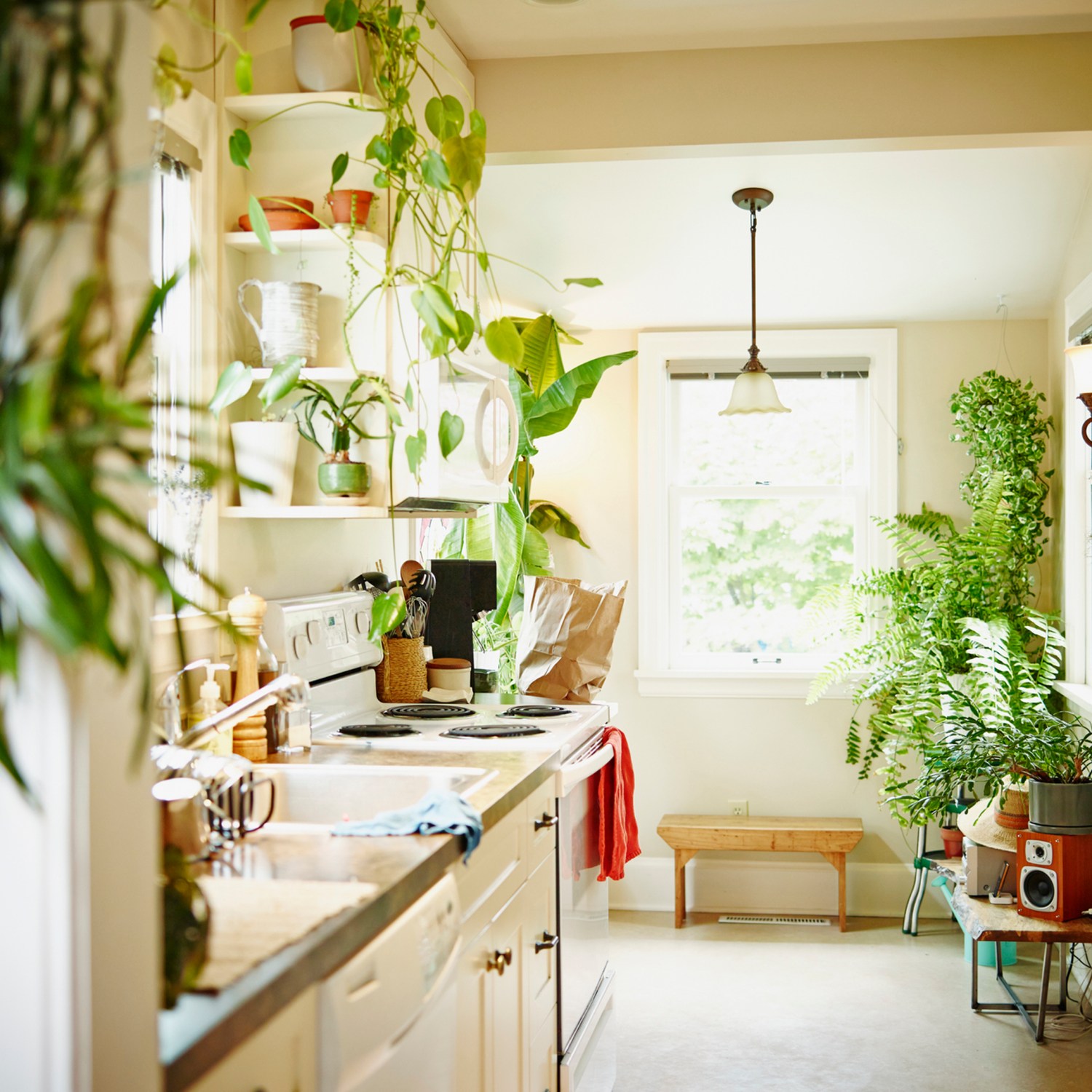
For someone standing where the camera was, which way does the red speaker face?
facing the viewer and to the left of the viewer

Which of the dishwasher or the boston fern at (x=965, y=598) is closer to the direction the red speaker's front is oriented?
the dishwasher

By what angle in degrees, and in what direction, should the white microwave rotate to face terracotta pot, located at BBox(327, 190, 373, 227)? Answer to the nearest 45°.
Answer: approximately 90° to its right

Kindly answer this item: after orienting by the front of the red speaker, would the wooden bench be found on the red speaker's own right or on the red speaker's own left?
on the red speaker's own right

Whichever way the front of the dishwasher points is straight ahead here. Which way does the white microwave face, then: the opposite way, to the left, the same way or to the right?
the same way

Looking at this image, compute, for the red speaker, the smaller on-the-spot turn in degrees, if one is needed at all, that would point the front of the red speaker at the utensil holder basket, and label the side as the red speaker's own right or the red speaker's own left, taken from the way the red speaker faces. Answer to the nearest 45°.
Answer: approximately 45° to the red speaker's own right

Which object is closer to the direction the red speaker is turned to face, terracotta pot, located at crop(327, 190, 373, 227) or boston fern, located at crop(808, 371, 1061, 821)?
the terracotta pot

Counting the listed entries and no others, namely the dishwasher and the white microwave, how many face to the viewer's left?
0

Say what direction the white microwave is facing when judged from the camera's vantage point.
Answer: facing the viewer and to the right of the viewer

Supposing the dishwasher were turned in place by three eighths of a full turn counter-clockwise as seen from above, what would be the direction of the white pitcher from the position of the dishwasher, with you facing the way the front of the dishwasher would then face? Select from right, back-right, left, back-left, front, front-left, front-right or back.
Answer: front

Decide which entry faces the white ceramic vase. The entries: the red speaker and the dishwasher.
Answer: the red speaker

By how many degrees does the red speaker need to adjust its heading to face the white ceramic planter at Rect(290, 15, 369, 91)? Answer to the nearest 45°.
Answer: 0° — it already faces it

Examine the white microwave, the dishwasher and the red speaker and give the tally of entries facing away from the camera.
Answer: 0
